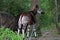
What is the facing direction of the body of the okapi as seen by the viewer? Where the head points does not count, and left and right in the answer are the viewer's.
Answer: facing away from the viewer and to the right of the viewer
